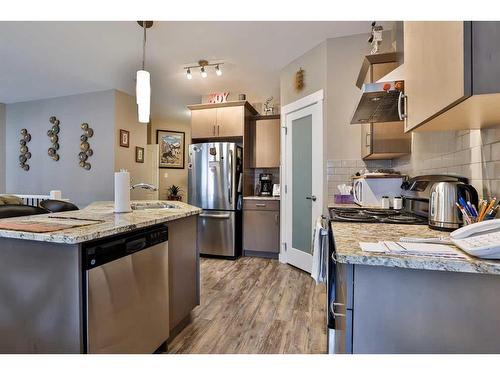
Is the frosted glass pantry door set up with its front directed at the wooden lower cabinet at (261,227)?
no

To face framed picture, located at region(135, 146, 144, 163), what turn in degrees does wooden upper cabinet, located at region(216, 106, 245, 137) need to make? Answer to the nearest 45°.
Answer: approximately 135° to its right

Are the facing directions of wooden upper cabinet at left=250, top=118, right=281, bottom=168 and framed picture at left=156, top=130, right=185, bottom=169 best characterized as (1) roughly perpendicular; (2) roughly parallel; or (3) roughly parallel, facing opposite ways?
roughly parallel

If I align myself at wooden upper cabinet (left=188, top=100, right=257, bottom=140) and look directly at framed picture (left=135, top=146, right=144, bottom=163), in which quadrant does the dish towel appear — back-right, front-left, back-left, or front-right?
back-left

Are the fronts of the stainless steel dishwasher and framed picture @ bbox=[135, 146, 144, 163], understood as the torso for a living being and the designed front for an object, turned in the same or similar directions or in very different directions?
same or similar directions

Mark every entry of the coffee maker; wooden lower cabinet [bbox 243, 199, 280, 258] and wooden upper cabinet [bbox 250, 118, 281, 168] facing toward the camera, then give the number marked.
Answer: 3

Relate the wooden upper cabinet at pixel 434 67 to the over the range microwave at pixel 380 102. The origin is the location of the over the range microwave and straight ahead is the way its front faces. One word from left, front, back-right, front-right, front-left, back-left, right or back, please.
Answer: front-left

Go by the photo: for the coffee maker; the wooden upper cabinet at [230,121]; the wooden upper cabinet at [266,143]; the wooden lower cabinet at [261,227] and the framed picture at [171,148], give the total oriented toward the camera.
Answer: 5

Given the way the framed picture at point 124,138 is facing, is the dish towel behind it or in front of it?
in front

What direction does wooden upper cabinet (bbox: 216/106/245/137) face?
toward the camera

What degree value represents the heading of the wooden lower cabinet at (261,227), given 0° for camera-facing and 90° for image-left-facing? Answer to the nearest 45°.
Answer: approximately 0°

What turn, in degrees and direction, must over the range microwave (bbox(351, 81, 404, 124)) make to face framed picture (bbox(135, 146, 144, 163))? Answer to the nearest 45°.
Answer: approximately 90° to its right

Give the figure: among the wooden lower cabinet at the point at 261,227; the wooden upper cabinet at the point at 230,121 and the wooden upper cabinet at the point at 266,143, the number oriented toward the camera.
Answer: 3

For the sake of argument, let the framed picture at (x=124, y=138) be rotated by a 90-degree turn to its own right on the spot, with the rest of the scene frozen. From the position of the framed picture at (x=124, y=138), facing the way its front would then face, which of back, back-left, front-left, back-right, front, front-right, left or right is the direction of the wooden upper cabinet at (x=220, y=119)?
left

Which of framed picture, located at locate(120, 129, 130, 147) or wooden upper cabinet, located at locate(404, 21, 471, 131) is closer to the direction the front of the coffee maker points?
the wooden upper cabinet

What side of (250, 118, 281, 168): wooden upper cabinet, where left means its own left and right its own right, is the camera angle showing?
front

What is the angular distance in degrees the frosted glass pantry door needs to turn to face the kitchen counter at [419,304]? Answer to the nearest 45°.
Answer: approximately 45° to its left

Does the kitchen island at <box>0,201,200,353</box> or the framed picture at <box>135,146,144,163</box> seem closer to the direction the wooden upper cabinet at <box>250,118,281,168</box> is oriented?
the kitchen island

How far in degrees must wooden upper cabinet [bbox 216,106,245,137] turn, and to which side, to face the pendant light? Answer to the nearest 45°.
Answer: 0° — it already faces it

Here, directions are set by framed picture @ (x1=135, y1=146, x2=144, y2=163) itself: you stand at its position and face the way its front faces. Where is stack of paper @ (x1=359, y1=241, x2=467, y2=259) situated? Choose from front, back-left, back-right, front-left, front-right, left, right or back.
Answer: front-right
